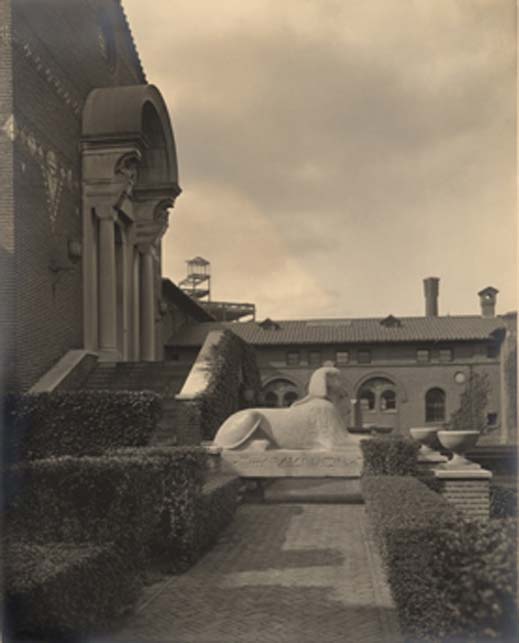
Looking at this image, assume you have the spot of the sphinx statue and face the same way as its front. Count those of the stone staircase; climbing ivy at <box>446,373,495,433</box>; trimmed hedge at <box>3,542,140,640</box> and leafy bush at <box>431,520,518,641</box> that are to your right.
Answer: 2

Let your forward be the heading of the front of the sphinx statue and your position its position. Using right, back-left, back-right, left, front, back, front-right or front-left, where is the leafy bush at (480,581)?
right

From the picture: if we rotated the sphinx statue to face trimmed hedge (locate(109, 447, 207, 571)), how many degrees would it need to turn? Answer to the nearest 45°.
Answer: approximately 90° to its right

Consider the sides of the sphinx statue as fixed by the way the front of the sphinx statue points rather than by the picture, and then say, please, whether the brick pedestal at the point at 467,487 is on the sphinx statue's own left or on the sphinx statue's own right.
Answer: on the sphinx statue's own right

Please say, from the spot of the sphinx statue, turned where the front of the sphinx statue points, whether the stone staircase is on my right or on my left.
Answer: on my left

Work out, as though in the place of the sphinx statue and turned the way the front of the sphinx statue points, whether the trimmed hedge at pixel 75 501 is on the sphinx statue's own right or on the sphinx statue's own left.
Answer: on the sphinx statue's own right

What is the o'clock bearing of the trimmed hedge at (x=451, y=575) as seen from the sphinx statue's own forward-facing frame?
The trimmed hedge is roughly at 3 o'clock from the sphinx statue.

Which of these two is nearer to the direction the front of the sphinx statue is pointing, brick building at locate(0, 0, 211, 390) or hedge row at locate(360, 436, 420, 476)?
the hedge row

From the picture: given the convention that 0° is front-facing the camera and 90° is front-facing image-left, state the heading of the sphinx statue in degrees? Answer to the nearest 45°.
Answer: approximately 270°

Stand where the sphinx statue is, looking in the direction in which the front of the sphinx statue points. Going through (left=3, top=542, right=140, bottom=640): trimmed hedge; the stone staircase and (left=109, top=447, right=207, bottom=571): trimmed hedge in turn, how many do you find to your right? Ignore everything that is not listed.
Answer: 2

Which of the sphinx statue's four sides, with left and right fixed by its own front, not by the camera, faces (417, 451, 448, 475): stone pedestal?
front
